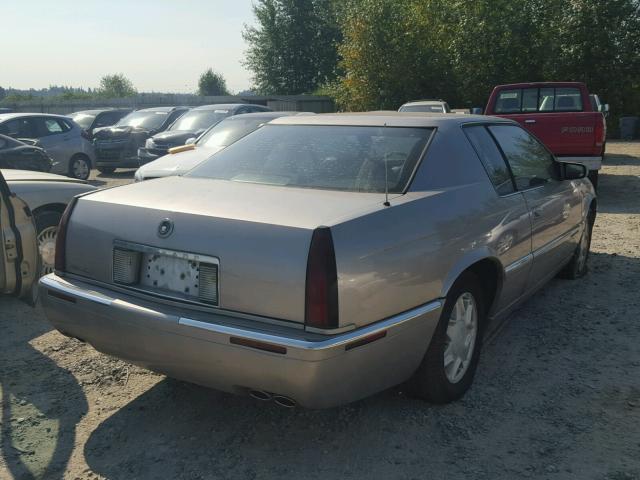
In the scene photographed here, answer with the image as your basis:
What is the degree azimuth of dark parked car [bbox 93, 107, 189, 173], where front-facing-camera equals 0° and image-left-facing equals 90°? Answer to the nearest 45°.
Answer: approximately 45°

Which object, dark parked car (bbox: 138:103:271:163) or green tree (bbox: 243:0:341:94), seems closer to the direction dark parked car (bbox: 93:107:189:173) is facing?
the dark parked car

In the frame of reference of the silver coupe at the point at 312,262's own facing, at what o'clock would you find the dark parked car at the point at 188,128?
The dark parked car is roughly at 10 o'clock from the silver coupe.

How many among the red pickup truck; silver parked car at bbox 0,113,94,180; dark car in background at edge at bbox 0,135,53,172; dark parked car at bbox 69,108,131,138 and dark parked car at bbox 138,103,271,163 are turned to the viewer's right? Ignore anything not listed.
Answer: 1

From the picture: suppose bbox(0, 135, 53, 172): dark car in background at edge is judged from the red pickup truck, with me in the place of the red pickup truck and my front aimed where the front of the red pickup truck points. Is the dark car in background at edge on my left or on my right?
on my left

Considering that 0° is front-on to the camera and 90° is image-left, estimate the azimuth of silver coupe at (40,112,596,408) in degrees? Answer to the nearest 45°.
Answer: approximately 225°

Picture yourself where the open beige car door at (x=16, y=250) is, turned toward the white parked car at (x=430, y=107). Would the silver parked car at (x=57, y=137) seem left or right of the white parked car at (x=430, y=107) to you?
left

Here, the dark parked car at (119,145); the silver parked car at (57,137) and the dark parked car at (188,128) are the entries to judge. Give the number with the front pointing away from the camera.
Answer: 0

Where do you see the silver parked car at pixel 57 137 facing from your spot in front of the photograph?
facing the viewer and to the left of the viewer

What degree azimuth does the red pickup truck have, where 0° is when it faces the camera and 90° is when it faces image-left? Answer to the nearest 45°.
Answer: approximately 180°

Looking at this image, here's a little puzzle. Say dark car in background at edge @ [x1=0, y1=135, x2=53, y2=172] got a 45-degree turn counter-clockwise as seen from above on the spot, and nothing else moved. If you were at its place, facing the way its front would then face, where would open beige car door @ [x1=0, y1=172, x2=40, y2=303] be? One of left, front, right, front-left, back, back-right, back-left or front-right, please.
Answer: back-right

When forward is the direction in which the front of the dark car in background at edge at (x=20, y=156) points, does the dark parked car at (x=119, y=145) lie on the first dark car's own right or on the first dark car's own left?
on the first dark car's own left
